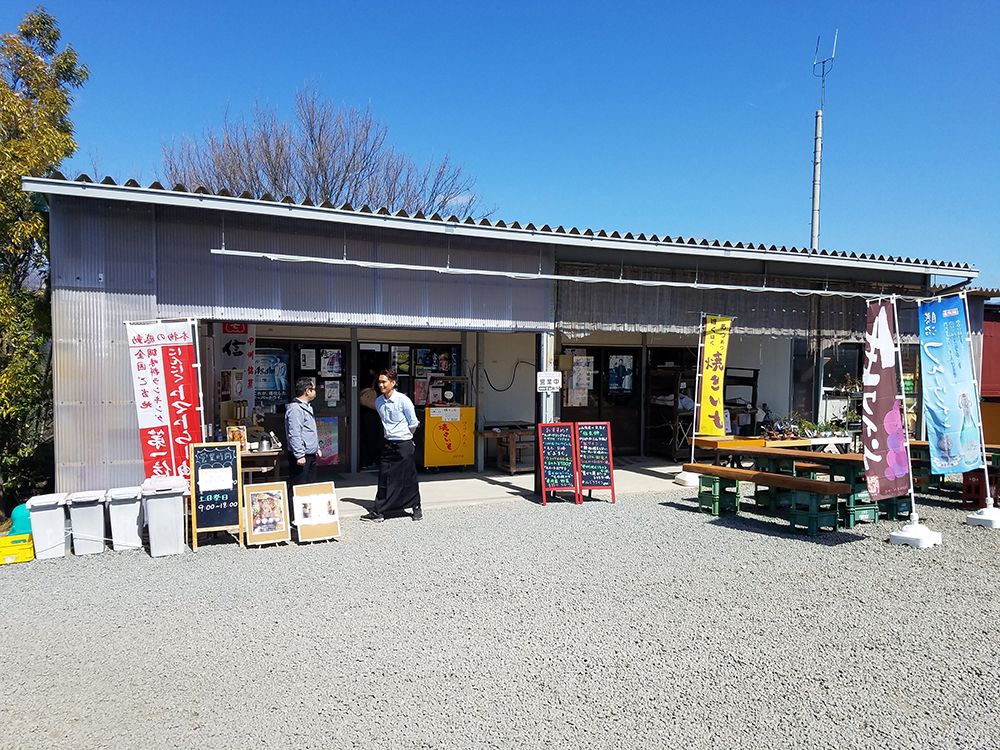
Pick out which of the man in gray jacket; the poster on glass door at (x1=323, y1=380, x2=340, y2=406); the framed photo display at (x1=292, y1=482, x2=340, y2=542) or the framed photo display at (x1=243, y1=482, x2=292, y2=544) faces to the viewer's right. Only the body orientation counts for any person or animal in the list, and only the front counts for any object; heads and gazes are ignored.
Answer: the man in gray jacket

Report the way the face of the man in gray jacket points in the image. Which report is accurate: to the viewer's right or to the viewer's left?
to the viewer's right

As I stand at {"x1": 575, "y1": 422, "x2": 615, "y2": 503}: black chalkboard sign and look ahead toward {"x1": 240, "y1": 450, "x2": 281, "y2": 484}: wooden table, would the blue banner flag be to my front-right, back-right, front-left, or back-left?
back-left

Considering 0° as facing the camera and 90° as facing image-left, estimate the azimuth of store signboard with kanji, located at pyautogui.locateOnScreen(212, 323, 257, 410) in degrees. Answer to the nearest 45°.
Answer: approximately 0°

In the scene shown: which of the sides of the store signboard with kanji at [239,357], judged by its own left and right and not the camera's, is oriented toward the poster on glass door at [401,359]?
left

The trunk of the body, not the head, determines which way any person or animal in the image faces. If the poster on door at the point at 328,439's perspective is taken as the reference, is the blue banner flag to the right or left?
on its left

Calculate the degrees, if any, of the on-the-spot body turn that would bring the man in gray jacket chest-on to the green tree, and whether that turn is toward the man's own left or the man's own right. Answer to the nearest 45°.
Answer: approximately 180°
